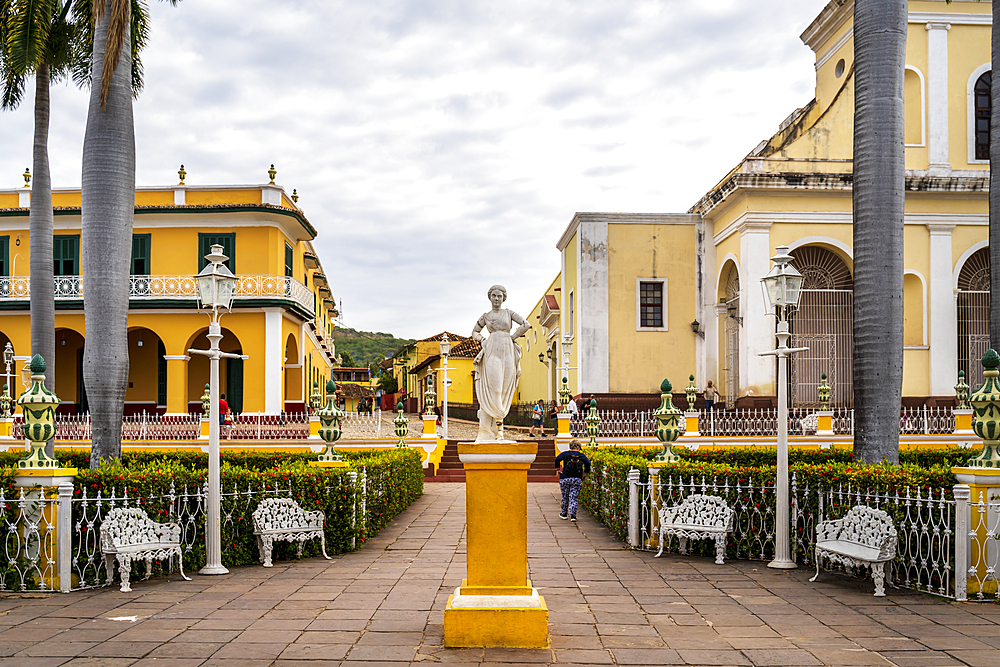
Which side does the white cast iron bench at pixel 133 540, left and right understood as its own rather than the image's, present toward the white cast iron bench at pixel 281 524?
left

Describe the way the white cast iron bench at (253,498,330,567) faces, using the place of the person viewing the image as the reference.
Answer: facing the viewer and to the right of the viewer

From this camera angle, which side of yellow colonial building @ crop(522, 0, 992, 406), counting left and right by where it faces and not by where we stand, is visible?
front

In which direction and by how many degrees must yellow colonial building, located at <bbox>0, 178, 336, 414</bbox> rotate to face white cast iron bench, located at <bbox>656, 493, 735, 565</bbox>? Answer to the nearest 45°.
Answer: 0° — it already faces it

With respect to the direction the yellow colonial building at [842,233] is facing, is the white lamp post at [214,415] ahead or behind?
ahead

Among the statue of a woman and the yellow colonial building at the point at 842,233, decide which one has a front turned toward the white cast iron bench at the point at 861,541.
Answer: the yellow colonial building

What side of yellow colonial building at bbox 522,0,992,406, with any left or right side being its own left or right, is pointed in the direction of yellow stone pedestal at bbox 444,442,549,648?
front

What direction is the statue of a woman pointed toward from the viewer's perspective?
toward the camera

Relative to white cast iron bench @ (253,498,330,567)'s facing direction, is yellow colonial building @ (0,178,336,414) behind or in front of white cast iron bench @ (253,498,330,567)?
behind
